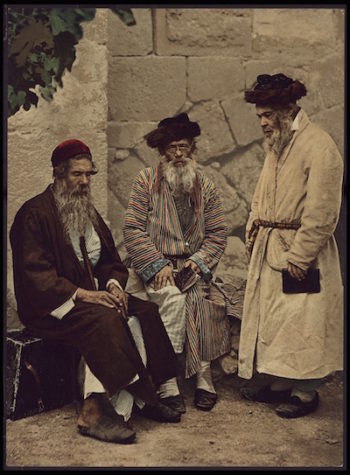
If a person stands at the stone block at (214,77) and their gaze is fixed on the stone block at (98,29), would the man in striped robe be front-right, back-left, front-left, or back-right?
front-left

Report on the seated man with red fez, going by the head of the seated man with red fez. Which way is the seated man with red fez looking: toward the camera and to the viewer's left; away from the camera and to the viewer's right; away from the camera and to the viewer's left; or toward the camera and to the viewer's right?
toward the camera and to the viewer's right

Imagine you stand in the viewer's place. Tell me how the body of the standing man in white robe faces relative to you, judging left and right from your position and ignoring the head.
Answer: facing the viewer and to the left of the viewer

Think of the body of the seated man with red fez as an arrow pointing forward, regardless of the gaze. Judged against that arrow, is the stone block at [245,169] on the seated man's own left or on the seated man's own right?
on the seated man's own left

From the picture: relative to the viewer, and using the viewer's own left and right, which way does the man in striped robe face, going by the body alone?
facing the viewer

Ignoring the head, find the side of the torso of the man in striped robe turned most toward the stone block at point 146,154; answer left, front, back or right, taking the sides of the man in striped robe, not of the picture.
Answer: back

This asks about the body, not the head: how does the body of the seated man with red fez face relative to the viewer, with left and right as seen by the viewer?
facing the viewer and to the right of the viewer

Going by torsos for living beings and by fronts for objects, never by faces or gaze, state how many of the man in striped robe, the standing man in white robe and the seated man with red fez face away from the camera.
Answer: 0
